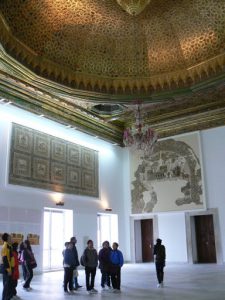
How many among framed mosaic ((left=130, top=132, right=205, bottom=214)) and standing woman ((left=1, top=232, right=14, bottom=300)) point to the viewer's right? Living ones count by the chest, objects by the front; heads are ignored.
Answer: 1

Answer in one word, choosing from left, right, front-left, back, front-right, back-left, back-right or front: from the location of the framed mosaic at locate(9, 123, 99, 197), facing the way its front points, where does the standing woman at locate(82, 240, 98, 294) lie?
front-right

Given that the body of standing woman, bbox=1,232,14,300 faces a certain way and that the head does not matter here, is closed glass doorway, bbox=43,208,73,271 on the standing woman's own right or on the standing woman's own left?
on the standing woman's own left

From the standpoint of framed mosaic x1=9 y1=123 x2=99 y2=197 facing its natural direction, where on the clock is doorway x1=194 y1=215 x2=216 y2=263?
The doorway is roughly at 10 o'clock from the framed mosaic.

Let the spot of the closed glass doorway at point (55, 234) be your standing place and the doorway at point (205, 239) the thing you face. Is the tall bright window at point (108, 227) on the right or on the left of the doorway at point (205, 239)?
left

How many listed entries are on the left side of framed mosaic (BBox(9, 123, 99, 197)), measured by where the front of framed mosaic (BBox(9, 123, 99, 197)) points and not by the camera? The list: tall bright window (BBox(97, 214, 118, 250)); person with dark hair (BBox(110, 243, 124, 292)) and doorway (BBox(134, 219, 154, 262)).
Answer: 2

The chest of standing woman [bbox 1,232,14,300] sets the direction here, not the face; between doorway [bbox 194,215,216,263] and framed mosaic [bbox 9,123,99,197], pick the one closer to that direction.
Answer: the doorway

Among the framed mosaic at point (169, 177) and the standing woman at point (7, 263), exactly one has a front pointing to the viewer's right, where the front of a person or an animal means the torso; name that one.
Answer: the standing woman

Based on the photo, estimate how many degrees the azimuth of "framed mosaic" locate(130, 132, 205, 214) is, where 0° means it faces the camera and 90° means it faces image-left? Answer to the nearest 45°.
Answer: approximately 45°

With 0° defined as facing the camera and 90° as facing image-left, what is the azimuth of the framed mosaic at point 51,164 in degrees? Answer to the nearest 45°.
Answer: approximately 315°

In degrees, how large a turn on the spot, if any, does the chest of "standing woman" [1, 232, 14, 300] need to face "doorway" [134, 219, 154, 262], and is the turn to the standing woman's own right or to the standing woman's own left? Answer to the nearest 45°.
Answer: approximately 45° to the standing woman's own left

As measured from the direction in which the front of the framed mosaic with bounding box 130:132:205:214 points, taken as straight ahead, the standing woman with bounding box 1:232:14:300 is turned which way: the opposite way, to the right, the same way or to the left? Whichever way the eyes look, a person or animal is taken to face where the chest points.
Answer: the opposite way
